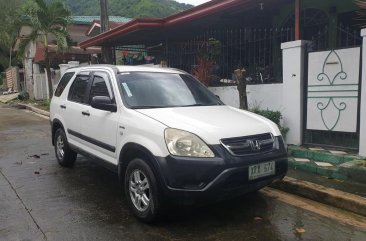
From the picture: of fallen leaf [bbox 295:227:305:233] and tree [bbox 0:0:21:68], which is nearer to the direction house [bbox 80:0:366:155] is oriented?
the fallen leaf

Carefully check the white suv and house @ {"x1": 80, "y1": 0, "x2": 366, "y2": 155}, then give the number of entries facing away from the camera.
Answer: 0

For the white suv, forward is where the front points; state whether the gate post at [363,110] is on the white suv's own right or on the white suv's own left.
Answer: on the white suv's own left

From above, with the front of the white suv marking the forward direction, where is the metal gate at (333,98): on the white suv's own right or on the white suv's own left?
on the white suv's own left

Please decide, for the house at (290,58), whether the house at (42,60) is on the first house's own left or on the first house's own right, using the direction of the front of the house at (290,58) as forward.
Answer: on the first house's own right

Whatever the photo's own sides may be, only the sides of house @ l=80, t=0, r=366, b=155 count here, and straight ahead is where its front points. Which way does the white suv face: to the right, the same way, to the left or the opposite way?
to the left

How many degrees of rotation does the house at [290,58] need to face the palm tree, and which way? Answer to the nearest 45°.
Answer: approximately 90° to its right

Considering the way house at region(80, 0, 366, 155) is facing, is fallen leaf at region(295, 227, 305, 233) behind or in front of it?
in front

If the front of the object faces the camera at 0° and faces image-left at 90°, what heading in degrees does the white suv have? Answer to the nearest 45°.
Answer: approximately 315°

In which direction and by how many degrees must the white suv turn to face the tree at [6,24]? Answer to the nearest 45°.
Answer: approximately 180°

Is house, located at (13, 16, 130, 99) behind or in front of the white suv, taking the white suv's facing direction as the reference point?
behind

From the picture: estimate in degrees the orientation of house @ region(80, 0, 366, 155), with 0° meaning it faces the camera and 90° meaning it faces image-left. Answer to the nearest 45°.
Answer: approximately 45°

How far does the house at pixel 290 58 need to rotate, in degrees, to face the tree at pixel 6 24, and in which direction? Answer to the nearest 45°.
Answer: approximately 90° to its right

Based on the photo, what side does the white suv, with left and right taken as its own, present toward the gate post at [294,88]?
left
